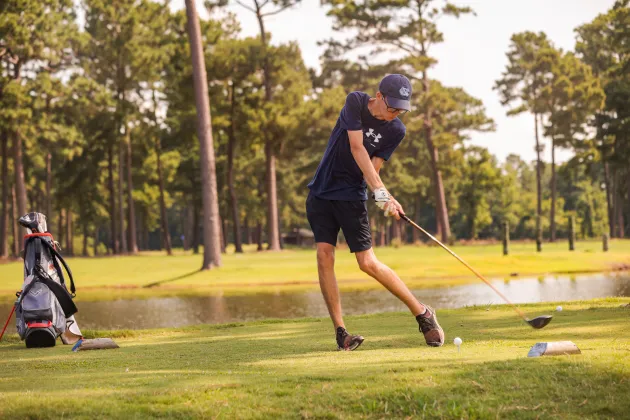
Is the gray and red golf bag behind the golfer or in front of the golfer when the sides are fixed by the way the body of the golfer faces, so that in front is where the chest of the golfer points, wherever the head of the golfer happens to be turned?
behind

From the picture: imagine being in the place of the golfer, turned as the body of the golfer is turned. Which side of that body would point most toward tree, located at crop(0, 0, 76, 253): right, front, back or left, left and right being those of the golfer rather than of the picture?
back

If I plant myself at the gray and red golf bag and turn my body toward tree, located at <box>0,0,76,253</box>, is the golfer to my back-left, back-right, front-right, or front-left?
back-right

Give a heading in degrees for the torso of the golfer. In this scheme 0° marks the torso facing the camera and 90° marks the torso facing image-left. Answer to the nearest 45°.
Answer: approximately 315°
